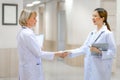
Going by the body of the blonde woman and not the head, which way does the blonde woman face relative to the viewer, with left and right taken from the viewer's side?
facing to the right of the viewer
